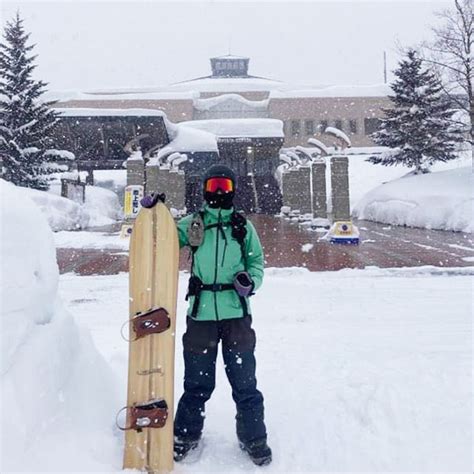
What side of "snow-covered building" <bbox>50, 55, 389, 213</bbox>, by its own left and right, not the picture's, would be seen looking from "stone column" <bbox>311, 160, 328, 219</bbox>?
front

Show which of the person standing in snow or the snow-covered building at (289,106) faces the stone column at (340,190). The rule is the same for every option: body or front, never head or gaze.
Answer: the snow-covered building

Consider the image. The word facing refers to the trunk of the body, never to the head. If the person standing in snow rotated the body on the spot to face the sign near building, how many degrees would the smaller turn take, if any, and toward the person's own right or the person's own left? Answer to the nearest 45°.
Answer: approximately 180°

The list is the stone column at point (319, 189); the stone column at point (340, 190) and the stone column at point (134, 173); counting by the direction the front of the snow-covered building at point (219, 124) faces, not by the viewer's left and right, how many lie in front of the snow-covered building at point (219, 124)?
3

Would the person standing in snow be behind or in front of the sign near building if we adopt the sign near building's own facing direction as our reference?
in front

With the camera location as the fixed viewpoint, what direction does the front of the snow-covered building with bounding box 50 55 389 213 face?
facing the viewer

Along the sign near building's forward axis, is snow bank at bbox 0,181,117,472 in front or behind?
in front

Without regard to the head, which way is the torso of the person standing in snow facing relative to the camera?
toward the camera

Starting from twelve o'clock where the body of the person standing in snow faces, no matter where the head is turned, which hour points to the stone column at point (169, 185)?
The stone column is roughly at 6 o'clock from the person standing in snow.

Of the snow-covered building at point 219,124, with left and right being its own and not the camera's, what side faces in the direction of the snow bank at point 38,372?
front

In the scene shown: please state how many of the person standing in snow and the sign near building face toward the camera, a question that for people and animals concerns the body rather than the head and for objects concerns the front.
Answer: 2
